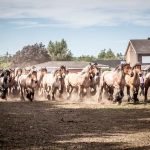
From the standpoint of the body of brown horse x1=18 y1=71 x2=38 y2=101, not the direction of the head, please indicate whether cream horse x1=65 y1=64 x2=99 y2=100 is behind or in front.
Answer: in front

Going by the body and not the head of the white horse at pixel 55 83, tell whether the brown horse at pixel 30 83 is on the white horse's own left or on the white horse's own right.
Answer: on the white horse's own right
